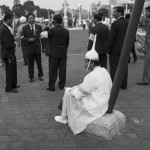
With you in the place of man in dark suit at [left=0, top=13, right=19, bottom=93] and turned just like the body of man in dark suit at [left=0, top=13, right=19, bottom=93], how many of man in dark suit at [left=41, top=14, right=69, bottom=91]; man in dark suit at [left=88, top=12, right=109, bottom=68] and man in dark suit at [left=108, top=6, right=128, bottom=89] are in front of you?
3

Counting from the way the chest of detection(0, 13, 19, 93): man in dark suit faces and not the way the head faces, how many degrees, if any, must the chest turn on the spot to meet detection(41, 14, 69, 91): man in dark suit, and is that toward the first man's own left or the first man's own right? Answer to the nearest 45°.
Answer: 0° — they already face them

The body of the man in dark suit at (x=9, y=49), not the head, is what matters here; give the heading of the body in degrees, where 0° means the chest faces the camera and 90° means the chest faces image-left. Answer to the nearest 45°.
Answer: approximately 270°

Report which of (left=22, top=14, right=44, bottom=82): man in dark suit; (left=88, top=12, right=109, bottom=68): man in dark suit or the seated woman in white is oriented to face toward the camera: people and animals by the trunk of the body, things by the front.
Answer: (left=22, top=14, right=44, bottom=82): man in dark suit

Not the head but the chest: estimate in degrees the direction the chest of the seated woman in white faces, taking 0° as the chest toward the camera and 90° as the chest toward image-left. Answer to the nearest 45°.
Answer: approximately 90°

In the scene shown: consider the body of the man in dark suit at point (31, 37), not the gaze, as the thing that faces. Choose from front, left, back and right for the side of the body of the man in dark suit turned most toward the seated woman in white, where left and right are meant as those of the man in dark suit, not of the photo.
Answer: front

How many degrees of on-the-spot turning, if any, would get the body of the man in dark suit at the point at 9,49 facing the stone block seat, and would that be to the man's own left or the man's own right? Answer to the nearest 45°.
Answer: approximately 45° to the man's own right

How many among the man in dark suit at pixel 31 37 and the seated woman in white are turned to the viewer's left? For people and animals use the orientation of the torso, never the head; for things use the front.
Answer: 1

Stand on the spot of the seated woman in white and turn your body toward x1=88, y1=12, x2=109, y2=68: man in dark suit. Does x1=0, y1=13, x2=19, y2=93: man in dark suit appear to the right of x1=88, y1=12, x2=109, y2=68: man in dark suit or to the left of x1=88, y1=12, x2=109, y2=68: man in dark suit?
left

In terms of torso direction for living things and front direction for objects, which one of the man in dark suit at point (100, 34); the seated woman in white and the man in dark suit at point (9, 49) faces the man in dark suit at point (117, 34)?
the man in dark suit at point (9, 49)

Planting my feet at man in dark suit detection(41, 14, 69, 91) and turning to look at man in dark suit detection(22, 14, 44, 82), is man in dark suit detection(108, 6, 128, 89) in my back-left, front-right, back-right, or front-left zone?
back-right

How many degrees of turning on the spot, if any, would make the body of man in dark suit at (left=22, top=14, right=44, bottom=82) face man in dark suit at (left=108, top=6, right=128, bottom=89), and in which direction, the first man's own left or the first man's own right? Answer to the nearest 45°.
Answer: approximately 45° to the first man's own left

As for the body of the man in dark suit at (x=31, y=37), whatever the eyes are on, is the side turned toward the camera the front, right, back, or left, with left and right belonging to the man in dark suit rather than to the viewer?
front

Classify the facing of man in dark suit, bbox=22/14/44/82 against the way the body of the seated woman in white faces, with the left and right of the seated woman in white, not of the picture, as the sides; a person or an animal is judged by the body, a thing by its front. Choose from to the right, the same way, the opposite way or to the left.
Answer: to the left

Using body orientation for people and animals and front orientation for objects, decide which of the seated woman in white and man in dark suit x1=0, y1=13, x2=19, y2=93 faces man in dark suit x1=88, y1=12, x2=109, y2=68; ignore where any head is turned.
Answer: man in dark suit x1=0, y1=13, x2=19, y2=93

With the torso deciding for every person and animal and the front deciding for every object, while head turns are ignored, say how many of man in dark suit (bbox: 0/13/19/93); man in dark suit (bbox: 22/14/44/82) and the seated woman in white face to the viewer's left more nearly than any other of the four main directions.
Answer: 1
